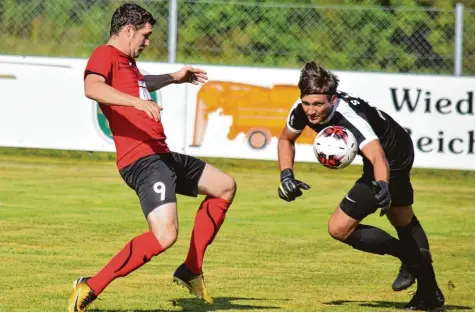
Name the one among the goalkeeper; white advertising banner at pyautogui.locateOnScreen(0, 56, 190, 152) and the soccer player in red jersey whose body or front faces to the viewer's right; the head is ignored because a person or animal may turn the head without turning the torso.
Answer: the soccer player in red jersey

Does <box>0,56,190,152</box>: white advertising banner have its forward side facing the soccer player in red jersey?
yes

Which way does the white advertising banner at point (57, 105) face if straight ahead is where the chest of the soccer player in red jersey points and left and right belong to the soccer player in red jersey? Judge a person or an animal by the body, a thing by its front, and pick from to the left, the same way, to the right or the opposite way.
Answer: to the right

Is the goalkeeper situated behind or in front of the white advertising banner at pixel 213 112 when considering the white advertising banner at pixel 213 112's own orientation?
in front

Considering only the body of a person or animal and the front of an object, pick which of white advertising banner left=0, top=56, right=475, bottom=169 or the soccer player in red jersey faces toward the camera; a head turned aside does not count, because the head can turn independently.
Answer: the white advertising banner

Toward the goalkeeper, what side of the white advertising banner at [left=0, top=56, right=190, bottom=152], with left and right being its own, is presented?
front

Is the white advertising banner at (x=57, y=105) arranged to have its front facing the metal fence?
no

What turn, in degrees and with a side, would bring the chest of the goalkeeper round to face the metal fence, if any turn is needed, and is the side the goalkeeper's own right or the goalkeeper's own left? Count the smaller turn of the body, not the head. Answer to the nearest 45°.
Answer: approximately 135° to the goalkeeper's own right

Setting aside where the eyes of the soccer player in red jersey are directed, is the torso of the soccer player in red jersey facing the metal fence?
no

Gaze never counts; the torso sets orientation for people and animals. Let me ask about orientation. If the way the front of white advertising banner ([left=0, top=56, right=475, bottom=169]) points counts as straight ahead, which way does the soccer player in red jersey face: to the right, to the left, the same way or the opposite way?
to the left

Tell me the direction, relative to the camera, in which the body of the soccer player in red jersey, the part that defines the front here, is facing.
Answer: to the viewer's right

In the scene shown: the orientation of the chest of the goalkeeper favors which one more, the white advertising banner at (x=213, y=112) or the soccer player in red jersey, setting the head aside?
the soccer player in red jersey

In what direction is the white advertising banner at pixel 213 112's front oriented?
toward the camera

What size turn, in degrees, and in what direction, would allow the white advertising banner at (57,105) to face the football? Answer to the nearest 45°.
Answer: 0° — it already faces it

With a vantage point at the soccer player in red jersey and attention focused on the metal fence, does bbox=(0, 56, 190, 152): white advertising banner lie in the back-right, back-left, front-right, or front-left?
front-left
